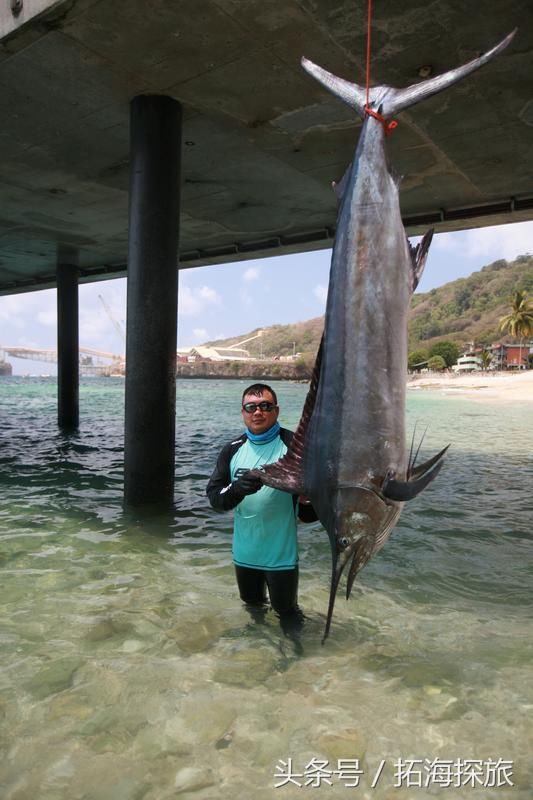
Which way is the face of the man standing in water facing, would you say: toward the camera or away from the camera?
toward the camera

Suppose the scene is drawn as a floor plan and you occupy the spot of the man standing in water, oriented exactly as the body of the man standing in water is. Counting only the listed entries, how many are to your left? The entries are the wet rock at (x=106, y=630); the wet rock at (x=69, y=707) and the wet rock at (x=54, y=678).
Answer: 0

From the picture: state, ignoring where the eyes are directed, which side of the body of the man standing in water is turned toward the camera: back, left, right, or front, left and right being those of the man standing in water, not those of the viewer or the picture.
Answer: front

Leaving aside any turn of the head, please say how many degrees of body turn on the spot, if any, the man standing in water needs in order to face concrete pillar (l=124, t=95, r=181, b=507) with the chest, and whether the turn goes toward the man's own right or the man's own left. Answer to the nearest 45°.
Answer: approximately 180°

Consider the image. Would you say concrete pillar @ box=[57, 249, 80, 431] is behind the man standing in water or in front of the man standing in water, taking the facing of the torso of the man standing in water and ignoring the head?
behind

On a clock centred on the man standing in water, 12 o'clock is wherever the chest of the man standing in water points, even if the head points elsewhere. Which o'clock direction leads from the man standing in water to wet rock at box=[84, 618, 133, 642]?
The wet rock is roughly at 4 o'clock from the man standing in water.

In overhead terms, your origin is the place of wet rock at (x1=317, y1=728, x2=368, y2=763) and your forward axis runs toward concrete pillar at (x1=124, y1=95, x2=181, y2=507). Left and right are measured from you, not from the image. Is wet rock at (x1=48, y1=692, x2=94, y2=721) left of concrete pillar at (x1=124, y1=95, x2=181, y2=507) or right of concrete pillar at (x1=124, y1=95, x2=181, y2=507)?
left
